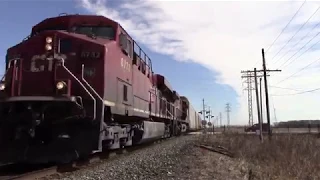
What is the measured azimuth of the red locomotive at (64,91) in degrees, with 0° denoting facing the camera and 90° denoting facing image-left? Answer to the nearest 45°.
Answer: approximately 45°
